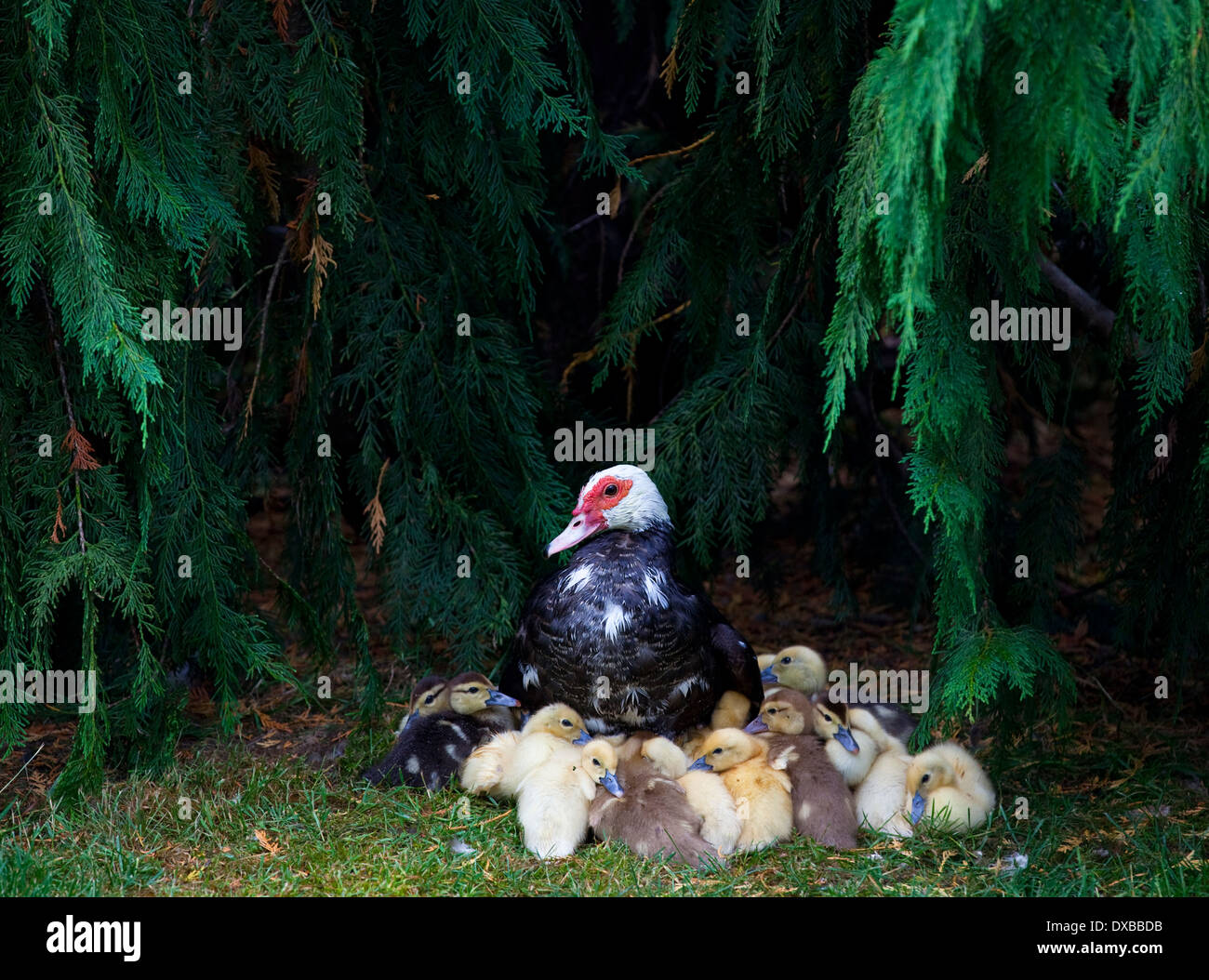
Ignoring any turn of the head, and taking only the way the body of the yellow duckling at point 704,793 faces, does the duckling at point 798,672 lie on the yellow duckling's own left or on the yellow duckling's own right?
on the yellow duckling's own right

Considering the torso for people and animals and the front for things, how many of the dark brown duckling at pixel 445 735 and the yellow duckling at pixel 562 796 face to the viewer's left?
0

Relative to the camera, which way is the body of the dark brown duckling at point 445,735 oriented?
to the viewer's right

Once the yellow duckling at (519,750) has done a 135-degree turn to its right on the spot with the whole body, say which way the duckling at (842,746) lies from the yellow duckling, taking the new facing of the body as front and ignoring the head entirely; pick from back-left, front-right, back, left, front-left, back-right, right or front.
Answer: back-left

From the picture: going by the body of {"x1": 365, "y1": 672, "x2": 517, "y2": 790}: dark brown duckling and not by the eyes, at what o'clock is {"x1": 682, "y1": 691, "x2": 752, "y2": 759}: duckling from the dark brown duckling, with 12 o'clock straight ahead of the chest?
The duckling is roughly at 12 o'clock from the dark brown duckling.

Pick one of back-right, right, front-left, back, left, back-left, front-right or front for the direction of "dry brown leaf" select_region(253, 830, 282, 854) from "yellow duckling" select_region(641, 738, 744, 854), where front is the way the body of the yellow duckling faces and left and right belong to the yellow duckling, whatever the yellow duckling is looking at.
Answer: front-left

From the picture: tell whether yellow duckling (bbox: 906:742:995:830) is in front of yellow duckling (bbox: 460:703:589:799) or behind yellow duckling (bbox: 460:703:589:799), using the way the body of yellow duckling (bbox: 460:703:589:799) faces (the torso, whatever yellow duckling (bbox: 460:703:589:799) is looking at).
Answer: in front

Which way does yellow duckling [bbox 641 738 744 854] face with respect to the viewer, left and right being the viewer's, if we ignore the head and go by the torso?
facing away from the viewer and to the left of the viewer
